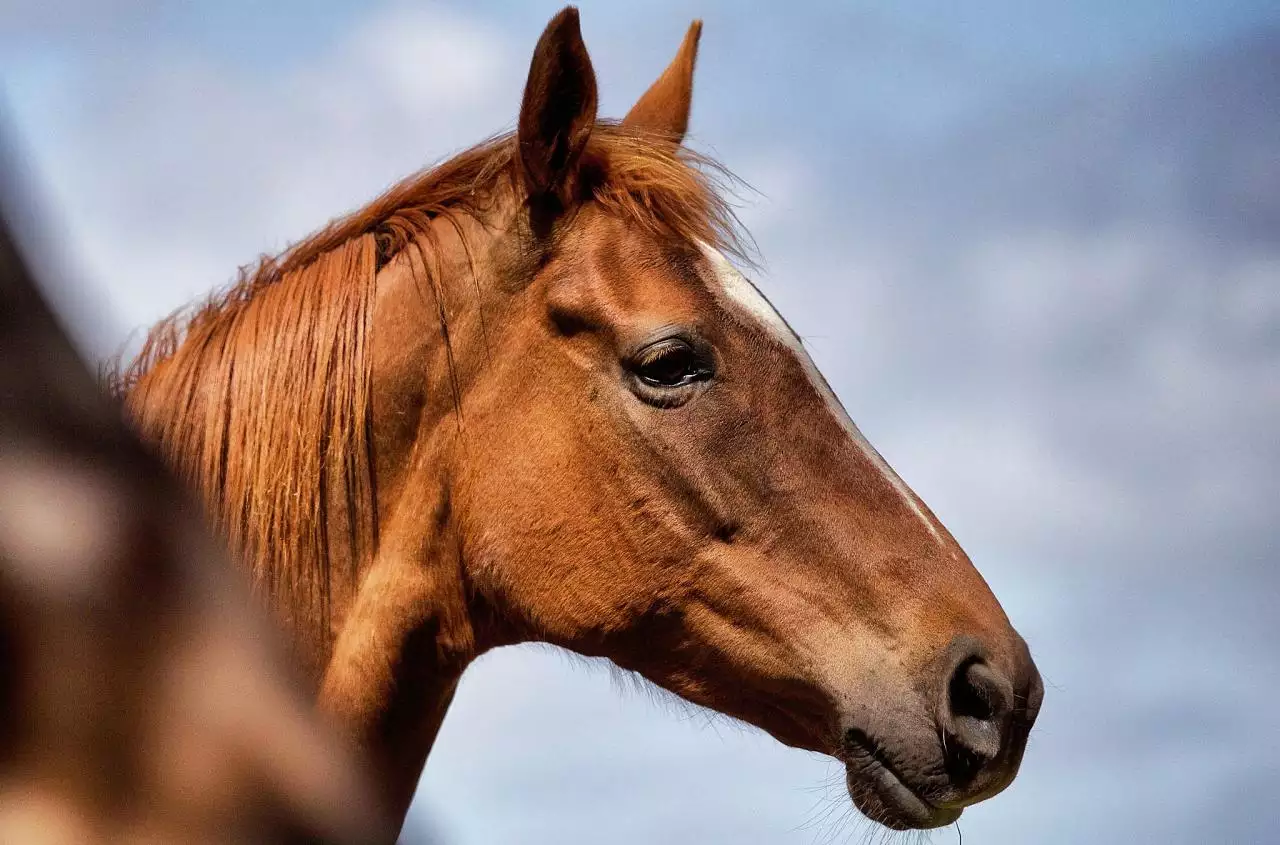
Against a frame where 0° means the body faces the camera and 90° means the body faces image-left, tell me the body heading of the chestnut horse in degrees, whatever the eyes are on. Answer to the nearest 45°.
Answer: approximately 270°

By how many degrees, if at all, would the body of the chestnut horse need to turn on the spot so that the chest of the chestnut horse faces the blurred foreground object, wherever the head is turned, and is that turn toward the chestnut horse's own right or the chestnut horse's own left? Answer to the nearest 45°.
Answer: approximately 90° to the chestnut horse's own right
